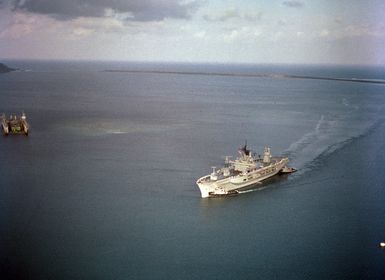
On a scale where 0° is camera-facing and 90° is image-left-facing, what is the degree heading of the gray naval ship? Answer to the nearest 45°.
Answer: approximately 45°
